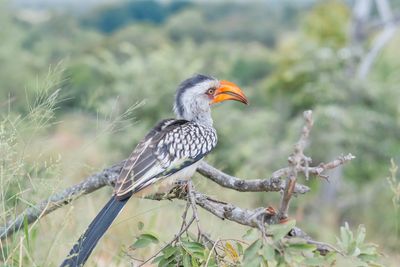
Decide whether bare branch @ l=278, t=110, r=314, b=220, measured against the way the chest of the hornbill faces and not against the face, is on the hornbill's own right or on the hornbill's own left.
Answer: on the hornbill's own right

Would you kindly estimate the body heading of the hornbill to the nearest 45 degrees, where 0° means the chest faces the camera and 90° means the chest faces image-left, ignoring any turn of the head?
approximately 270°

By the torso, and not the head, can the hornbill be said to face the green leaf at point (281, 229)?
yes

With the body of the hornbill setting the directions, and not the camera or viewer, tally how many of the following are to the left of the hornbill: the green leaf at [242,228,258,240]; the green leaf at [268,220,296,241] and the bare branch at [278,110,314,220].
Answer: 0
